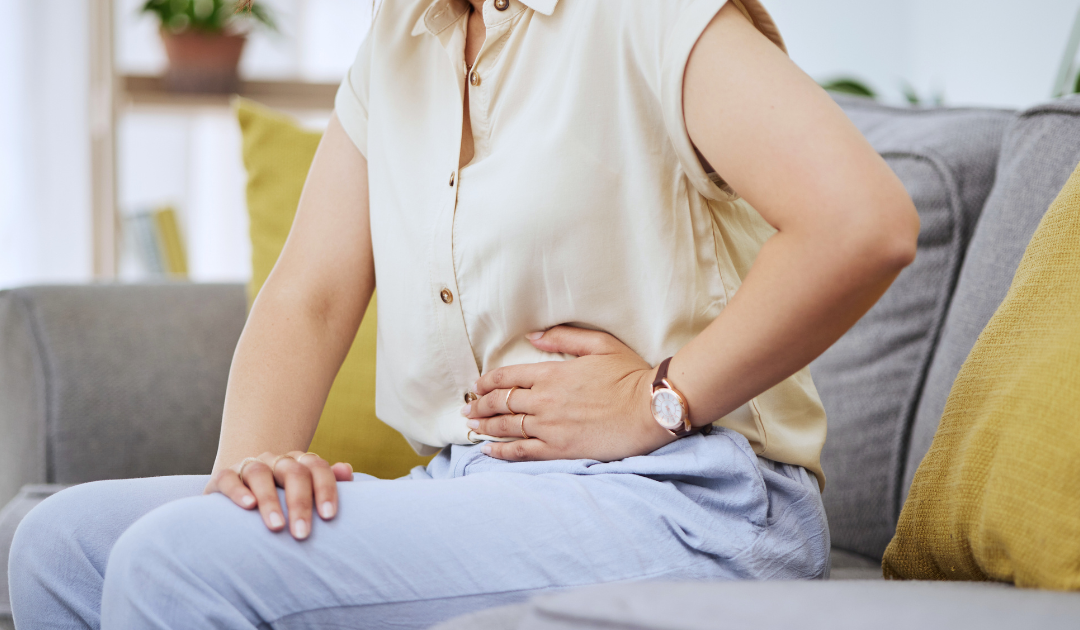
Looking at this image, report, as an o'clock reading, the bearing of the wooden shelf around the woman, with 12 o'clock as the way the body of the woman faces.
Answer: The wooden shelf is roughly at 4 o'clock from the woman.

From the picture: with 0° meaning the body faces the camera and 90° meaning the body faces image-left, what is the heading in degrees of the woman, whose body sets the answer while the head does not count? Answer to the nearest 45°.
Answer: approximately 45°

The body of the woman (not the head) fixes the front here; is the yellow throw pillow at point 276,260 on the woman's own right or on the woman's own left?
on the woman's own right
